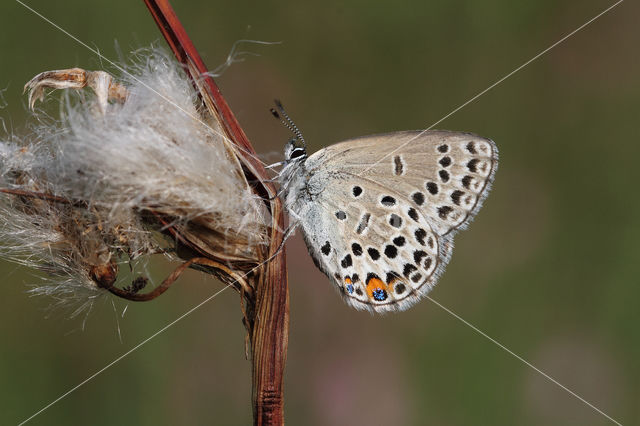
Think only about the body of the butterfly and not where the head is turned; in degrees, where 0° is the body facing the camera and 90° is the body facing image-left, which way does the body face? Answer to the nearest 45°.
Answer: approximately 90°

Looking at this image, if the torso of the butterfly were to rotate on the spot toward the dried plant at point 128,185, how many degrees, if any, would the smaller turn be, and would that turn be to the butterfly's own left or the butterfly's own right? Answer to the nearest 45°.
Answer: approximately 45° to the butterfly's own left
